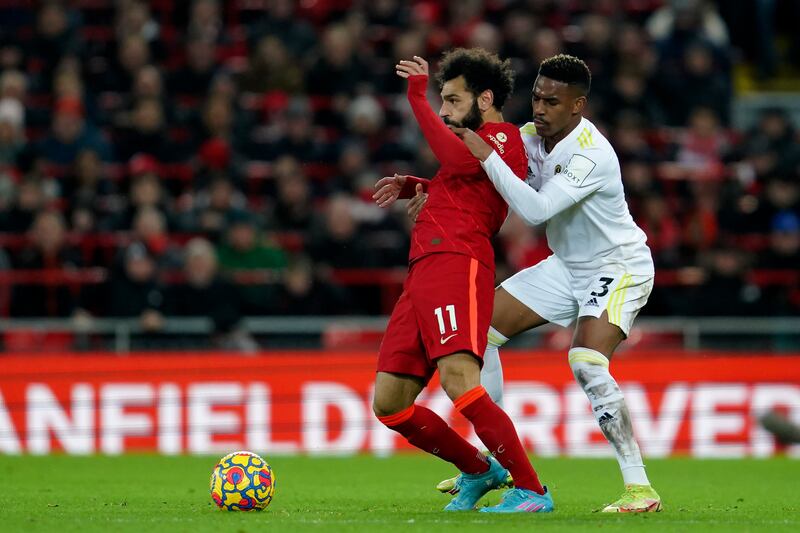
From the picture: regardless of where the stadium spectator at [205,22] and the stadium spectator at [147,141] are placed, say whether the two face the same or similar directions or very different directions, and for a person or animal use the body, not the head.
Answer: same or similar directions

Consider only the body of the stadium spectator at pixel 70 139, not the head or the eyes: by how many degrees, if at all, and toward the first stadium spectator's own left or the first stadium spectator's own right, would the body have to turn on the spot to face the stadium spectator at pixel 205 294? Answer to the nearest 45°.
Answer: approximately 45° to the first stadium spectator's own left

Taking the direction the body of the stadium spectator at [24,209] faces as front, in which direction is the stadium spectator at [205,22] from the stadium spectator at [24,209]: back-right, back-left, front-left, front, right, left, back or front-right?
back-left

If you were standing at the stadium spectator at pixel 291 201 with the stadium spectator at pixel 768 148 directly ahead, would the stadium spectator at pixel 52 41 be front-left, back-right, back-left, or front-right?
back-left

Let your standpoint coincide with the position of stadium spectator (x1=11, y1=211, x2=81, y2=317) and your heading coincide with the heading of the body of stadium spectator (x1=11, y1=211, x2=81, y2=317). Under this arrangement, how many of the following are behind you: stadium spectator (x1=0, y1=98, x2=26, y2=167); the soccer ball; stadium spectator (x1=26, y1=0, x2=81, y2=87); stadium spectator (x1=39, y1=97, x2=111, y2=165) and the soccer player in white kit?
3

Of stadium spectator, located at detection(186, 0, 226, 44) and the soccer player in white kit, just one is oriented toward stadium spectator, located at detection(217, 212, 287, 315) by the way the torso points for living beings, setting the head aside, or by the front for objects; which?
stadium spectator, located at detection(186, 0, 226, 44)

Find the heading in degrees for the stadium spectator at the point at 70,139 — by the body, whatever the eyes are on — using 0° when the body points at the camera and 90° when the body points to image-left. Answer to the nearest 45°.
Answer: approximately 0°

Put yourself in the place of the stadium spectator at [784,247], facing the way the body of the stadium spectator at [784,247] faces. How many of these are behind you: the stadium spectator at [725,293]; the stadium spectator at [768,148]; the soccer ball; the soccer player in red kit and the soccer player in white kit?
1

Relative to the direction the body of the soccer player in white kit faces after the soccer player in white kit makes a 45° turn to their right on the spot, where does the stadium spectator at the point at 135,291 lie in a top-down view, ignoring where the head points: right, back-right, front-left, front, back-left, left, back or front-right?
front-right

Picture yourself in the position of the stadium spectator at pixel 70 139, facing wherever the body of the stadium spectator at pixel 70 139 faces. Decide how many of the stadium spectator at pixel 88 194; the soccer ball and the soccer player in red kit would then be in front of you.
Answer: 3

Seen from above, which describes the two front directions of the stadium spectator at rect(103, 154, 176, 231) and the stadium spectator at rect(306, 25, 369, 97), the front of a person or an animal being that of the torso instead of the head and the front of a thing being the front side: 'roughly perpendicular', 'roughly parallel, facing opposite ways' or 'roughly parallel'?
roughly parallel

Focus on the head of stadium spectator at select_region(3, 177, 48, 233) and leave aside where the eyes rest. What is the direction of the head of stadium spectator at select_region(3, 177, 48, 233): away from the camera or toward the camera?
toward the camera

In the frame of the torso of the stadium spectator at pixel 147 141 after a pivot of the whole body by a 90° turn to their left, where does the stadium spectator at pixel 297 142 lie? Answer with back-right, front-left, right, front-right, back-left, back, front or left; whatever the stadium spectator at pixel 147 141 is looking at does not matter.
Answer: front

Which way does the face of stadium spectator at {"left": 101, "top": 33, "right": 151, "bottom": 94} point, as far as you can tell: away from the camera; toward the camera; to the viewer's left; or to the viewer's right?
toward the camera

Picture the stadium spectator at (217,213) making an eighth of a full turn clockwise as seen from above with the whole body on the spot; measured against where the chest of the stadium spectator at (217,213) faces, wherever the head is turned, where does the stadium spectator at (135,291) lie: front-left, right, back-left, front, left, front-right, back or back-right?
front

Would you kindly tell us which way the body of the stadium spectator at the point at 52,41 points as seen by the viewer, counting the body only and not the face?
toward the camera

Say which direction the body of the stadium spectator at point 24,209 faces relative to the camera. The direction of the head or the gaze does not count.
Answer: toward the camera
